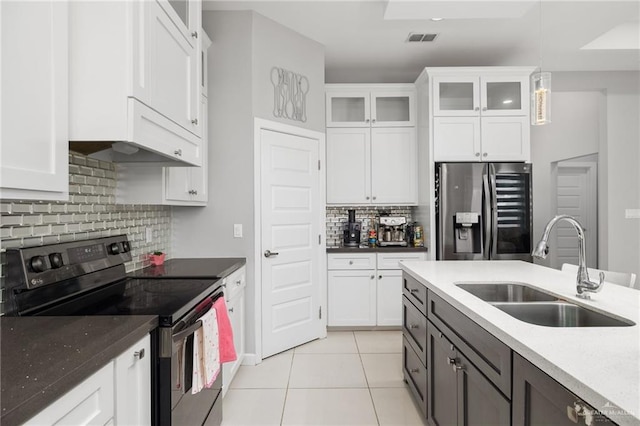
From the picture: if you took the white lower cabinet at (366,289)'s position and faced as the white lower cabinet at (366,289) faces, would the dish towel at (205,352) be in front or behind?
in front

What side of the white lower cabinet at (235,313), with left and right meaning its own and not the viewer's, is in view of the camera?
right

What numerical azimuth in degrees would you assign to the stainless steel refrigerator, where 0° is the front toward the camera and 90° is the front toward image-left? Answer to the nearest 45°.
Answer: approximately 0°

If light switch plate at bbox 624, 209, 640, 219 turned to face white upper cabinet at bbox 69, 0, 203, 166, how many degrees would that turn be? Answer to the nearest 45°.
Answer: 0° — it already faces it

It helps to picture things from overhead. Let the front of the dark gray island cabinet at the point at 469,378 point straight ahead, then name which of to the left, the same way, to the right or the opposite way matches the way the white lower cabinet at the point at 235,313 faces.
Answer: the opposite way

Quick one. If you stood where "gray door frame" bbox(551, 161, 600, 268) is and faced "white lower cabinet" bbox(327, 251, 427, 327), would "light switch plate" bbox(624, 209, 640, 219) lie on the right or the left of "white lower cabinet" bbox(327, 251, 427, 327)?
left

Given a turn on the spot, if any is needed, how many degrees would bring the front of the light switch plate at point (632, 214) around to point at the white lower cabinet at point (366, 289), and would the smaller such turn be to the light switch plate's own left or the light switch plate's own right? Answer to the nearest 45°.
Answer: approximately 45° to the light switch plate's own right

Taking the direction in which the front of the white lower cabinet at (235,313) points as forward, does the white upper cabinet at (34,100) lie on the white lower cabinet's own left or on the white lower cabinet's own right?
on the white lower cabinet's own right
